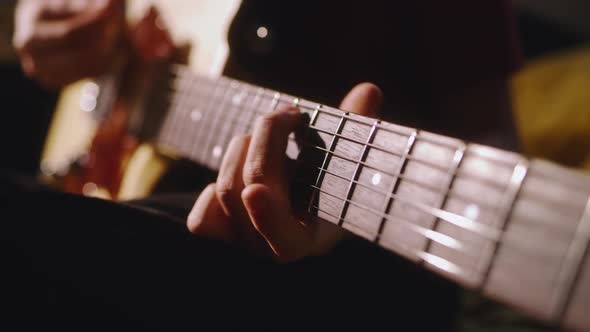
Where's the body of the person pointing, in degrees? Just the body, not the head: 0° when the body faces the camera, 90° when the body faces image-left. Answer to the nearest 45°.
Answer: approximately 45°

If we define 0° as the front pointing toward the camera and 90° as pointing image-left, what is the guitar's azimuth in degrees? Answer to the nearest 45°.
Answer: approximately 45°
